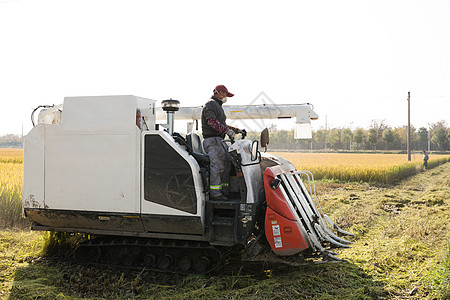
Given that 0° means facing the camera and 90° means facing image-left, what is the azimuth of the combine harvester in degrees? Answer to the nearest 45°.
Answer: approximately 270°

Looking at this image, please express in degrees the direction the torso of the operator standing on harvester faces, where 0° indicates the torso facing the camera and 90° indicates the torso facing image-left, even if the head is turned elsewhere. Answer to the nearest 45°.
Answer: approximately 270°
